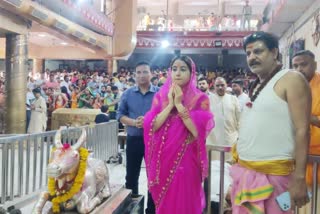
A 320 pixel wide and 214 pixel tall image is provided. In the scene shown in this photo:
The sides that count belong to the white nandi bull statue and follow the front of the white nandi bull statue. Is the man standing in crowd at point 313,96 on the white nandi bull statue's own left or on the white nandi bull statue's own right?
on the white nandi bull statue's own left

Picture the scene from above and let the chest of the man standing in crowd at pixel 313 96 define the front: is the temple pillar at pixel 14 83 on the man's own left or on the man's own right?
on the man's own right

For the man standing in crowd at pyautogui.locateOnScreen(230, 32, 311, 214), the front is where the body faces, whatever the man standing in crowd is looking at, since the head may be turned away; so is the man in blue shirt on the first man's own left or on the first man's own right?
on the first man's own right

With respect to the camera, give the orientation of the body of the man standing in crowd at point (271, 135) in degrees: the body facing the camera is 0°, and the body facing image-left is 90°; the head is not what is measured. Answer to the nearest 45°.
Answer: approximately 45°

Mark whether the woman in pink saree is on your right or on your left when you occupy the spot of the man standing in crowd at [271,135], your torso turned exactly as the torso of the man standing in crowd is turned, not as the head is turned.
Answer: on your right
